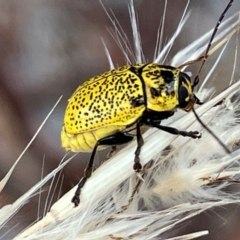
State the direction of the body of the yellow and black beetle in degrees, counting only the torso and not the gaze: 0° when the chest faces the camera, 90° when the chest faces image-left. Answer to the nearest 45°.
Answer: approximately 270°
